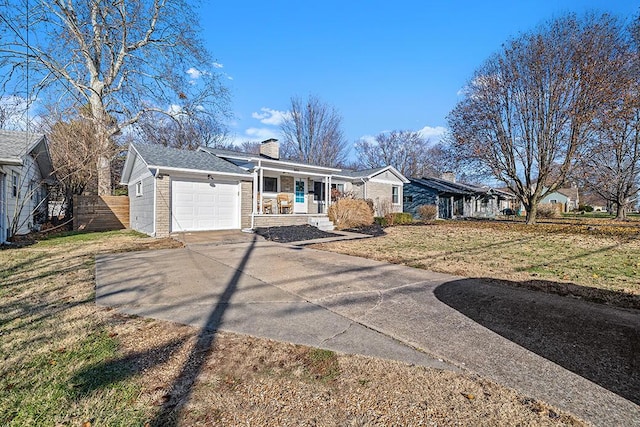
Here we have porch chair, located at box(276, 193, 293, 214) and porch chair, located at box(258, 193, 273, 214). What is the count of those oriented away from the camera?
0

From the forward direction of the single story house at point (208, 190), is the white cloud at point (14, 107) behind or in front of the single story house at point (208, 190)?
behind

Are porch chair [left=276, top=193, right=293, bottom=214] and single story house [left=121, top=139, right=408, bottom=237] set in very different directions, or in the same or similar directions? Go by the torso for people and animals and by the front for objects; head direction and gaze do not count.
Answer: same or similar directions

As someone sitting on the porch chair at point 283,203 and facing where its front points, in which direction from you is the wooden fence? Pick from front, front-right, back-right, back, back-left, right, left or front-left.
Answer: back-right

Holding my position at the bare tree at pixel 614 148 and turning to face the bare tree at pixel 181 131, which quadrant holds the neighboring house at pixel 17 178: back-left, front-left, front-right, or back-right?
front-left

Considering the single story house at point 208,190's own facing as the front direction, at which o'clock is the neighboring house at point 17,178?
The neighboring house is roughly at 4 o'clock from the single story house.

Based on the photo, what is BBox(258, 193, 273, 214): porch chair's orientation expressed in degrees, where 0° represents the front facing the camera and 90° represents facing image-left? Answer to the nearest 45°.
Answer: approximately 315°

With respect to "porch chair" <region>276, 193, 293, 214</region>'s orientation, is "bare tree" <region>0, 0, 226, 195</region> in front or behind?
behind

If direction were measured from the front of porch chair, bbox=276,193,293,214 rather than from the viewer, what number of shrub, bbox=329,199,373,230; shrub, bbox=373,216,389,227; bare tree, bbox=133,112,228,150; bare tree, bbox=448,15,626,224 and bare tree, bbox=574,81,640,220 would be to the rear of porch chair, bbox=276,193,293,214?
1

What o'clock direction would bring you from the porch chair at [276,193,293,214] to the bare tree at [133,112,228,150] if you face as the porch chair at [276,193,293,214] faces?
The bare tree is roughly at 6 o'clock from the porch chair.

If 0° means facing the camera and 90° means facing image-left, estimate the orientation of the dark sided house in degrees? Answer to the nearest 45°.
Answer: approximately 315°

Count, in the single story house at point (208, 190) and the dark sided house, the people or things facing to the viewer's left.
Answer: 0

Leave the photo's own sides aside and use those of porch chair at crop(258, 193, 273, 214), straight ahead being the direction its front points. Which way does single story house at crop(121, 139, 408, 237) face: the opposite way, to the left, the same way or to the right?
the same way

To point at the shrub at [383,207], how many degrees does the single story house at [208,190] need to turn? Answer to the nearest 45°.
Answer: approximately 90° to its left

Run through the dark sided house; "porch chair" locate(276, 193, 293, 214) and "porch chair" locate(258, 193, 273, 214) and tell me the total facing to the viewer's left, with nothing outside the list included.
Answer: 0

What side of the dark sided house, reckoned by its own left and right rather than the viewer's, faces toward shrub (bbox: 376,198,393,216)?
right

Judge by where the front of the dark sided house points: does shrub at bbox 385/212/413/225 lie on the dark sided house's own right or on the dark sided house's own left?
on the dark sided house's own right

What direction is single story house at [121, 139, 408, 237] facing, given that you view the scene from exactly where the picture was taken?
facing the viewer and to the right of the viewer

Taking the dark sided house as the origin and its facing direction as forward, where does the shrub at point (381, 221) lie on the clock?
The shrub is roughly at 2 o'clock from the dark sided house.
